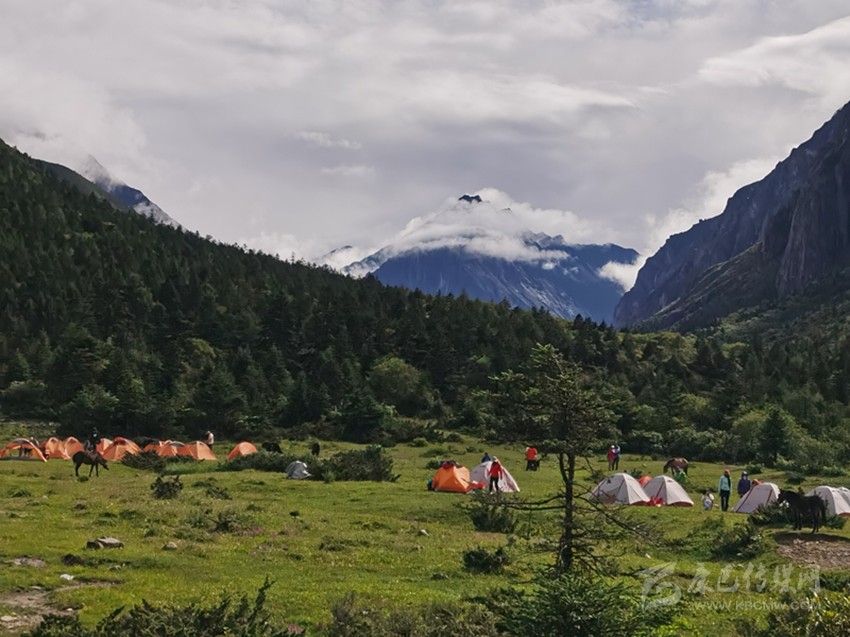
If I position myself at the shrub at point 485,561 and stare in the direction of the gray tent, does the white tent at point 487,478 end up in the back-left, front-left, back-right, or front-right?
front-right

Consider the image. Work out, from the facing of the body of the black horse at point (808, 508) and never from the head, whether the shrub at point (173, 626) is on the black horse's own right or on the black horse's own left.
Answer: on the black horse's own left

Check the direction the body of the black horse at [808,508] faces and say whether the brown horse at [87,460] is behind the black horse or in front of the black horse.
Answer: in front

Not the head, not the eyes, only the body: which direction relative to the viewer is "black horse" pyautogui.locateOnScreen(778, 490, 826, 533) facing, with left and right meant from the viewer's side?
facing to the left of the viewer

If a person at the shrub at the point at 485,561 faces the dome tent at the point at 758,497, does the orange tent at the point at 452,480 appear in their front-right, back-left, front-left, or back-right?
front-left

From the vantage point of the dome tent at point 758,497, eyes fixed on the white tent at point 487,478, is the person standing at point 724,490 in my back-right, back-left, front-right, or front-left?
front-right

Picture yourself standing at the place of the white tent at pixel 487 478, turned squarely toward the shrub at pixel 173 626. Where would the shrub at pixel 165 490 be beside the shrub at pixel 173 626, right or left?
right

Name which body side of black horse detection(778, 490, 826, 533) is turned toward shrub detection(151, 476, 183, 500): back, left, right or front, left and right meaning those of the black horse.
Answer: front

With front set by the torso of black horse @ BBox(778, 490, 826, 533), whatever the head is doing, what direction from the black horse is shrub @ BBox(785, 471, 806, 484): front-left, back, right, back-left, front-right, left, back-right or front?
right
